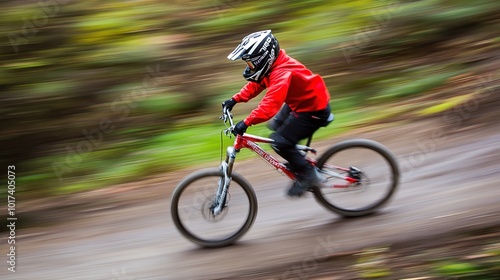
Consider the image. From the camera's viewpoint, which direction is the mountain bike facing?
to the viewer's left

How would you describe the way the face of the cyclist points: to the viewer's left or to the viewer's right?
to the viewer's left

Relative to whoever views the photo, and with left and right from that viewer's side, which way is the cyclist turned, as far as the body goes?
facing to the left of the viewer
